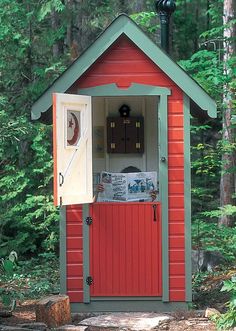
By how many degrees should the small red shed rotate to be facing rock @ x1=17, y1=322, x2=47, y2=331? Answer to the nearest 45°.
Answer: approximately 45° to its right

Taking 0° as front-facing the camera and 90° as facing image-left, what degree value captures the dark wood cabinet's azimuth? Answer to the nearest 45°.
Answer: approximately 0°

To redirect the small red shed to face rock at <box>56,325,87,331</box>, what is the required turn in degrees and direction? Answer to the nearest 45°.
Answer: approximately 45° to its right

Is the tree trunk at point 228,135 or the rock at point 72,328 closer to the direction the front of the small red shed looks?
the rock

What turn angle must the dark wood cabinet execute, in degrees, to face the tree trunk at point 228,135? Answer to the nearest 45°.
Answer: approximately 135° to its left

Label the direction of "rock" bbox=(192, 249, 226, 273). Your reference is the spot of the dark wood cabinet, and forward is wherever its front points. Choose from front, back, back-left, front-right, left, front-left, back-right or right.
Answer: back-left

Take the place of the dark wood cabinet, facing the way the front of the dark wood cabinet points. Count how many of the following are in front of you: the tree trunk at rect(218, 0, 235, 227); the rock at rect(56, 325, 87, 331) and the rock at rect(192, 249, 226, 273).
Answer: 1

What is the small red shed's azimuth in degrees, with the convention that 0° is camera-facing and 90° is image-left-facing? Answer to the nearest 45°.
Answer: approximately 0°

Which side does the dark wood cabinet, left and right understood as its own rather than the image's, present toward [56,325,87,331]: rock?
front
